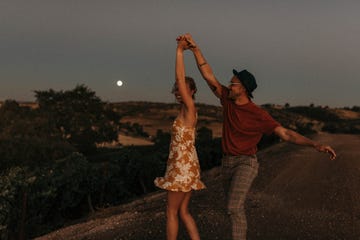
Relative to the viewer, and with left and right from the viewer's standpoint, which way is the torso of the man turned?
facing the viewer and to the left of the viewer

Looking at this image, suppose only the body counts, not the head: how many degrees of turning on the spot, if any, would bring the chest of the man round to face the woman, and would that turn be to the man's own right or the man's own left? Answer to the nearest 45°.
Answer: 0° — they already face them

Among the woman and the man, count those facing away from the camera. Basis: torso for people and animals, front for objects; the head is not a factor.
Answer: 0
